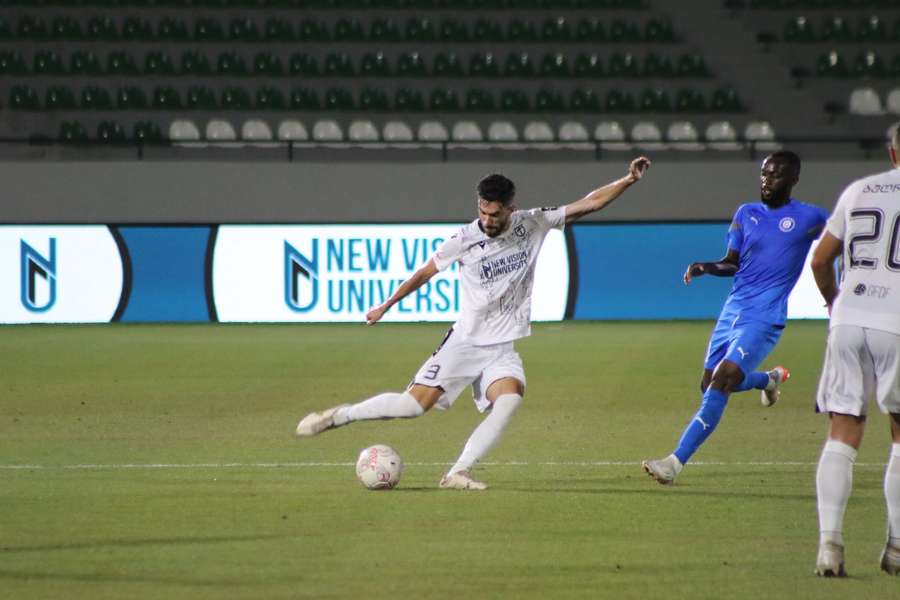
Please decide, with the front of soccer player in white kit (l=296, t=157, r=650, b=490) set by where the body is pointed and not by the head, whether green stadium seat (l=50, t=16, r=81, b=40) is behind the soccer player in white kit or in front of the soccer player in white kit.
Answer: behind

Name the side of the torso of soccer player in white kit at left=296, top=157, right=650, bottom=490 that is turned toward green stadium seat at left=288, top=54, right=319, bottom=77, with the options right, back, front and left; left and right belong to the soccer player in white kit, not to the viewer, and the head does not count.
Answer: back

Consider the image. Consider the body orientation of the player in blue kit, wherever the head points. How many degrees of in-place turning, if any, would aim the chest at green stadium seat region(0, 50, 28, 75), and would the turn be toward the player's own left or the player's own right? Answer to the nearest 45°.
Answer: approximately 90° to the player's own right

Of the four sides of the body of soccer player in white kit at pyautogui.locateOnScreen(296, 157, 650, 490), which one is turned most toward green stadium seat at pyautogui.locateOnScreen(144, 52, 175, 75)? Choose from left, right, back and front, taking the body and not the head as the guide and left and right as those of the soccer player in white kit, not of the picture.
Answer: back

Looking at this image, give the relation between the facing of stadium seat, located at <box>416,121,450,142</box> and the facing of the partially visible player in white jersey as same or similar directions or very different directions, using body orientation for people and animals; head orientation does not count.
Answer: very different directions

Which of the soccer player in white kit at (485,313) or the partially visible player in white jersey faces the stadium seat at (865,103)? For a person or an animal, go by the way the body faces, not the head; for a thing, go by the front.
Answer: the partially visible player in white jersey

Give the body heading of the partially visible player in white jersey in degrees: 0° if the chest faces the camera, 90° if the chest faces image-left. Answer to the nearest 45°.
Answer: approximately 180°

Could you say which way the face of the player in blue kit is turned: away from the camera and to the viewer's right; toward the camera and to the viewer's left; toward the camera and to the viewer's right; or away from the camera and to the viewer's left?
toward the camera and to the viewer's left

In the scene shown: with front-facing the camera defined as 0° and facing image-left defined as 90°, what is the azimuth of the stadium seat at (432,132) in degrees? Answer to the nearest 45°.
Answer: approximately 0°

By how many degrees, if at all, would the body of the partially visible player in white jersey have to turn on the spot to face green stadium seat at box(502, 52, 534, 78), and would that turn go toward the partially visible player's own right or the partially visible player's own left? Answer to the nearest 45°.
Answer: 0° — they already face it

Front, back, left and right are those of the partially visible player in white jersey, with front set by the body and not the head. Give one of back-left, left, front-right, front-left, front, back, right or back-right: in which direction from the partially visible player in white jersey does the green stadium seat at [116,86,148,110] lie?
front-left

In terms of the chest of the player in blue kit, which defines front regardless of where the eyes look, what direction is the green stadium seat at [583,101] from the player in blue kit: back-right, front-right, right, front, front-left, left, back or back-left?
back-right

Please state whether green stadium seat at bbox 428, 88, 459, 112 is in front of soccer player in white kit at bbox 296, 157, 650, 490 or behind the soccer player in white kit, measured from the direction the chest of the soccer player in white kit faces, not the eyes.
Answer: behind

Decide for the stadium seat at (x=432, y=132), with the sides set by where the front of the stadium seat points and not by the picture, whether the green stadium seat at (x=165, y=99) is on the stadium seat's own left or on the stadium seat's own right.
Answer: on the stadium seat's own right

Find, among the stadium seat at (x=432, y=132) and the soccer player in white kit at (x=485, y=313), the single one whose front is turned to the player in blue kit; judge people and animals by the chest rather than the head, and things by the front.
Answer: the stadium seat

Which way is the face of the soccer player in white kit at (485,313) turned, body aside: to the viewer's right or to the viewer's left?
to the viewer's left

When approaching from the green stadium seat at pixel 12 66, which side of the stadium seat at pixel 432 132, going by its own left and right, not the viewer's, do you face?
right

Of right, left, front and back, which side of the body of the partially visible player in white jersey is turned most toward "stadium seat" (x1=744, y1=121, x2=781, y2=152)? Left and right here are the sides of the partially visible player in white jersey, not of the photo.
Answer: front

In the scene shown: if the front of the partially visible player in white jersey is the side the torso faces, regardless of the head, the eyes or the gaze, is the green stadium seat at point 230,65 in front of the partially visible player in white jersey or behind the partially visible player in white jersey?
in front
